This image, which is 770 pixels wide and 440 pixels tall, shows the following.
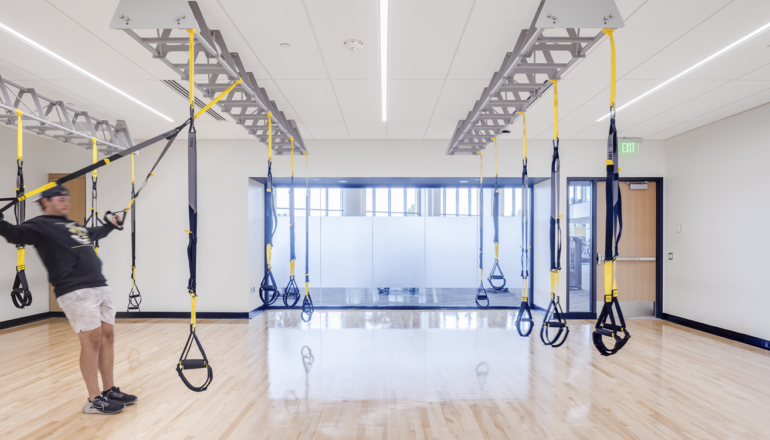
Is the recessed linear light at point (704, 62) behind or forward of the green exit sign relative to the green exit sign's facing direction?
forward

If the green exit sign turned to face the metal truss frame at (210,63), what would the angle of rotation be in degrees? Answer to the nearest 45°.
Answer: approximately 45° to its right

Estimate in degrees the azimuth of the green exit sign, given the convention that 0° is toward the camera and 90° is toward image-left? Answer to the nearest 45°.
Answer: approximately 0°

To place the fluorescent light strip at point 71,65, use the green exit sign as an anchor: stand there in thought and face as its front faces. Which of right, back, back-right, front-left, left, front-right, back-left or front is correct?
front-right

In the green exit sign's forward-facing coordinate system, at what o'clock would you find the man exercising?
The man exercising is roughly at 1 o'clock from the green exit sign.

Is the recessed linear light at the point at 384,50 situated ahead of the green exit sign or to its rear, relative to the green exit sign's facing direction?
ahead

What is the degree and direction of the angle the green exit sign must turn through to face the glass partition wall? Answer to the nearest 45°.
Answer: approximately 90° to its right
